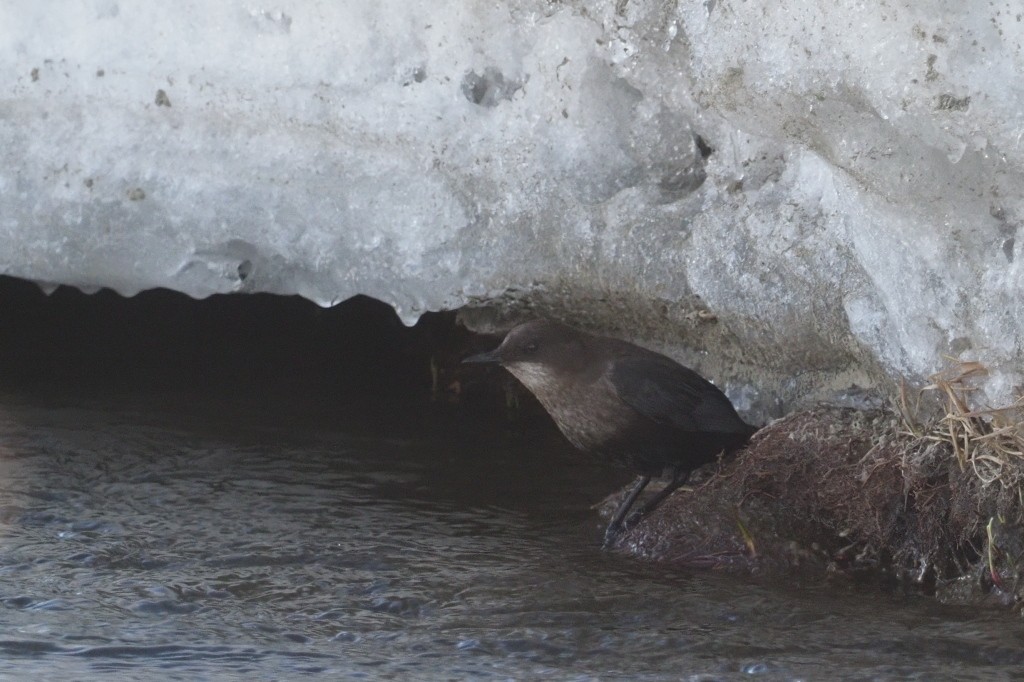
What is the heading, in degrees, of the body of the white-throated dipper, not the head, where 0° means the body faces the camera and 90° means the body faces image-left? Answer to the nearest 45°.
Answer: approximately 90°
